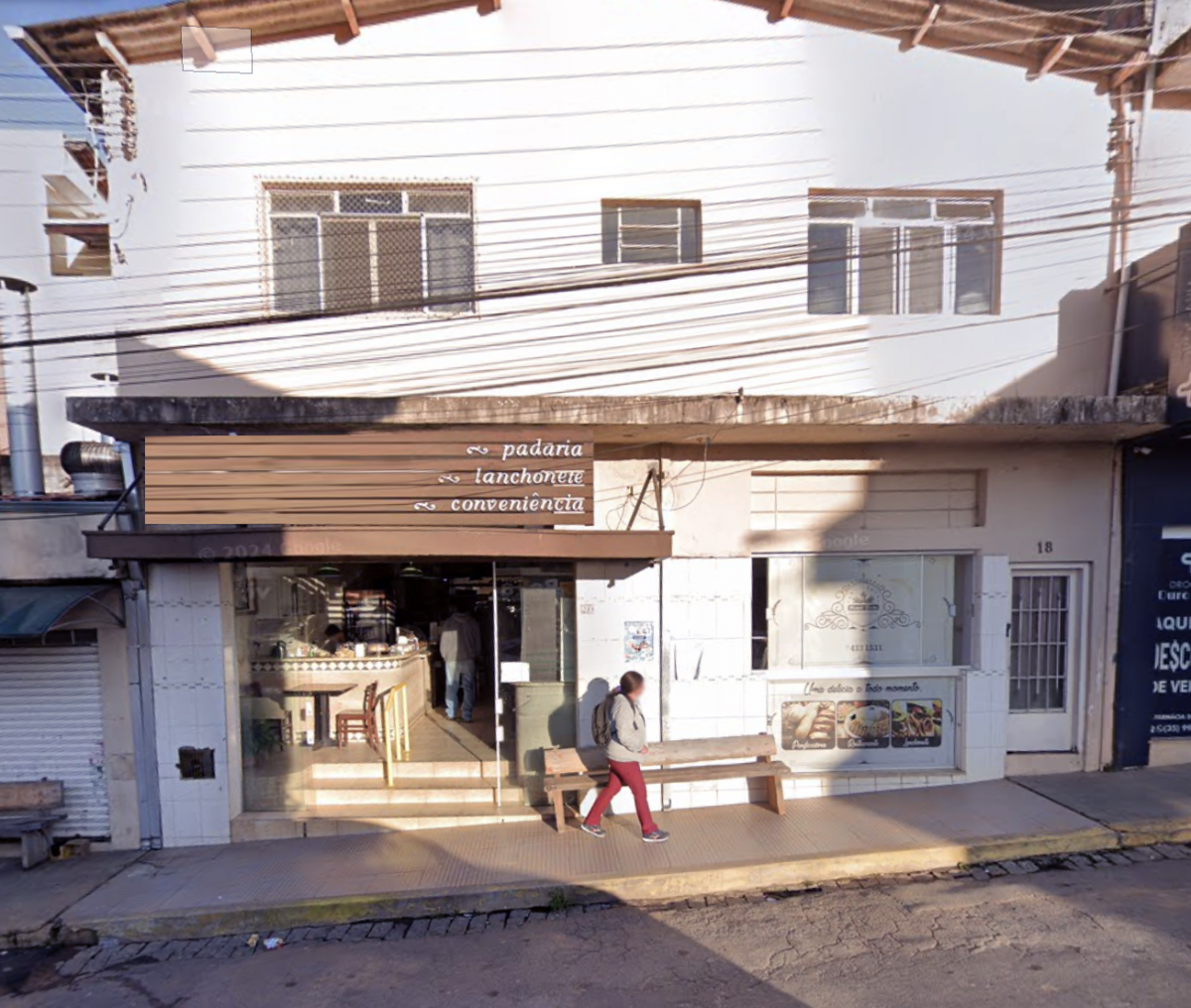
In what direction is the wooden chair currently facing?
to the viewer's left

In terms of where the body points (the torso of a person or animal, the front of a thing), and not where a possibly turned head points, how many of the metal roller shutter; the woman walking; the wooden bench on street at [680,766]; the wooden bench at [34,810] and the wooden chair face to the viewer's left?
1

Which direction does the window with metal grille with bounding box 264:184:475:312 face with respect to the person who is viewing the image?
facing the viewer

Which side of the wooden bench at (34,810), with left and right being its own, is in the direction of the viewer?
front

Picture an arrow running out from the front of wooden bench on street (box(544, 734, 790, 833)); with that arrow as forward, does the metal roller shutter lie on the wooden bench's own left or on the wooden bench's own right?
on the wooden bench's own right

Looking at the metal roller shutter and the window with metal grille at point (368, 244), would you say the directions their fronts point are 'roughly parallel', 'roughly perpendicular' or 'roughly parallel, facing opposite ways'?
roughly parallel

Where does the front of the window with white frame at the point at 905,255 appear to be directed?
toward the camera

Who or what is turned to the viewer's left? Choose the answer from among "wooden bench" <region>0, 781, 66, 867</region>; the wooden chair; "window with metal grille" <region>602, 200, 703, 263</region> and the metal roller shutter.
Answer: the wooden chair

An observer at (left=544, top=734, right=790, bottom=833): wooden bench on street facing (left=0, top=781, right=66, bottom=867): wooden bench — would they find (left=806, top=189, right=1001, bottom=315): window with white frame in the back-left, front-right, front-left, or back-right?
back-right

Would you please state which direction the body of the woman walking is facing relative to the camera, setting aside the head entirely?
to the viewer's right

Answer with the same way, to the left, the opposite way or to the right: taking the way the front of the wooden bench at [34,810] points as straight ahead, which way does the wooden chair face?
to the right

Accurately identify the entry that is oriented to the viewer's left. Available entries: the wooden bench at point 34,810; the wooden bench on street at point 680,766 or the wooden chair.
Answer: the wooden chair

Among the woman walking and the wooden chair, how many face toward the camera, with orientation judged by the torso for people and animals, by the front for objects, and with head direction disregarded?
0

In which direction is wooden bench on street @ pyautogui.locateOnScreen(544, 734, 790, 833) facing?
toward the camera
